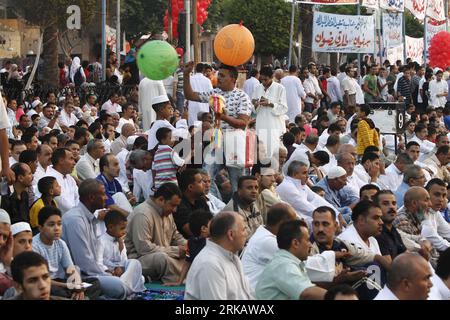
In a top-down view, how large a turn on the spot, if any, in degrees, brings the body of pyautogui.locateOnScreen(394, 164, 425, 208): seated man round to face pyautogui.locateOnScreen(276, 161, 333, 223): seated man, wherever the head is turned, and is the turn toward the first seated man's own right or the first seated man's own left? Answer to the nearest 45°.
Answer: approximately 135° to the first seated man's own right

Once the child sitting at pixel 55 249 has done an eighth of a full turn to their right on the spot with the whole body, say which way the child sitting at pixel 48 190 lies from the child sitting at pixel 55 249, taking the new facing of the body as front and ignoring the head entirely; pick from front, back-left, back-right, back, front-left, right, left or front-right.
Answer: back

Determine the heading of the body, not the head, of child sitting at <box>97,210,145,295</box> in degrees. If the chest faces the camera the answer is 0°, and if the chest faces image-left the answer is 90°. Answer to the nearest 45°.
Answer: approximately 315°

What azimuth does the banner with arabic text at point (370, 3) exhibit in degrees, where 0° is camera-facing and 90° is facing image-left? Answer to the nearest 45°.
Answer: approximately 0°
